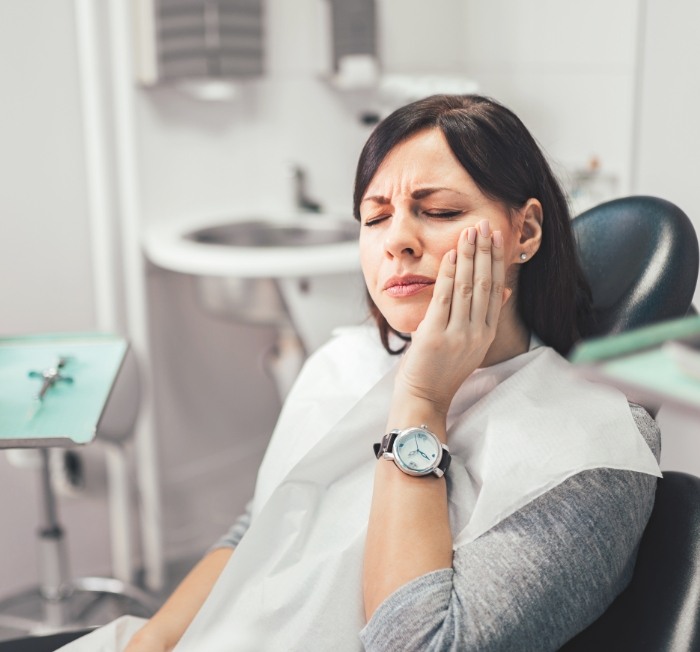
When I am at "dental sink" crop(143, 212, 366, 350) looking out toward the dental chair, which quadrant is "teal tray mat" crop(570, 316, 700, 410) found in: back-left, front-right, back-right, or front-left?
front-right

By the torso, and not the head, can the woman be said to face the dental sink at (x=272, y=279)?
no

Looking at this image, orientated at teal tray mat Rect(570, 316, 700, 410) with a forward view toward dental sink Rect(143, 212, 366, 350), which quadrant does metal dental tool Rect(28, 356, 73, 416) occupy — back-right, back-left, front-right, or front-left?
front-left

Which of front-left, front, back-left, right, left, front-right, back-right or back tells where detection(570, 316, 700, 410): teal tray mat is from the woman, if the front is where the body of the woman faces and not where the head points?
front-left

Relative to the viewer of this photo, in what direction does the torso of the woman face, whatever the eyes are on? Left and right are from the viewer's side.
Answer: facing the viewer and to the left of the viewer

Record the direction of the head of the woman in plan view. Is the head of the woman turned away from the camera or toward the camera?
toward the camera
